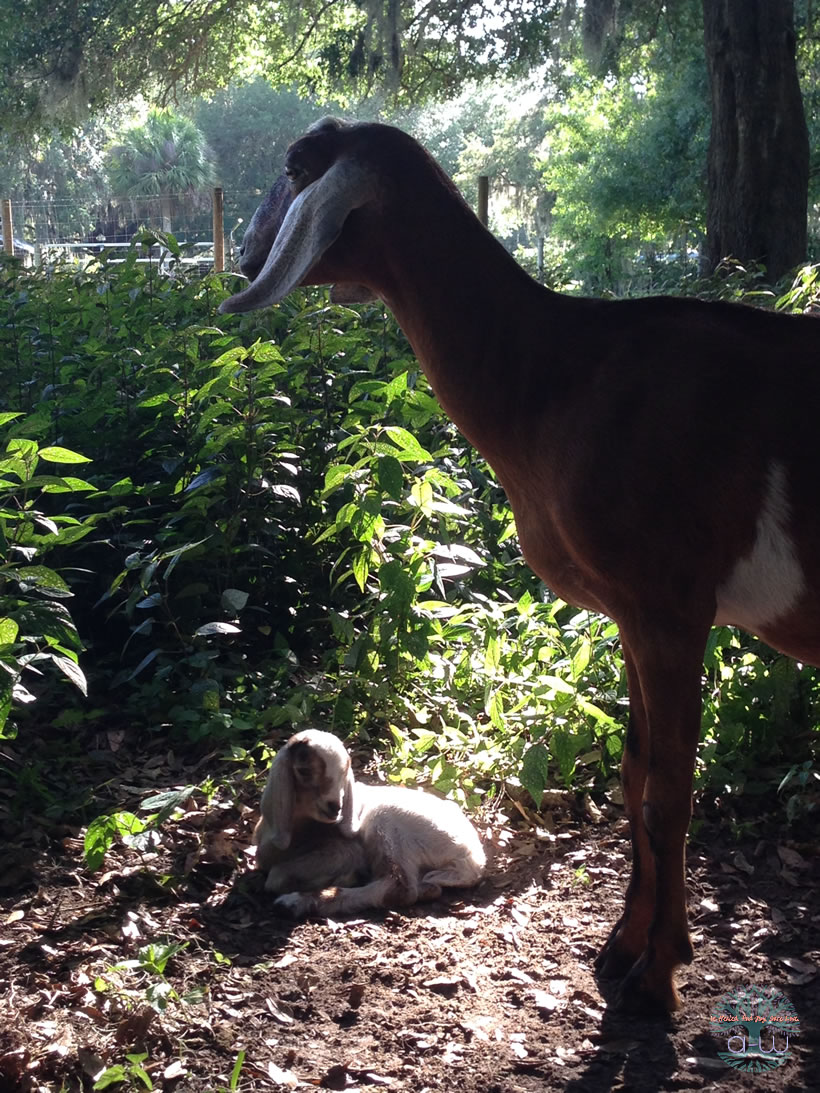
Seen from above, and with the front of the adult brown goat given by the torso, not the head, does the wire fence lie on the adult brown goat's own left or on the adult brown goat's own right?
on the adult brown goat's own right

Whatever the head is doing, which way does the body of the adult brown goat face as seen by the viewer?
to the viewer's left
